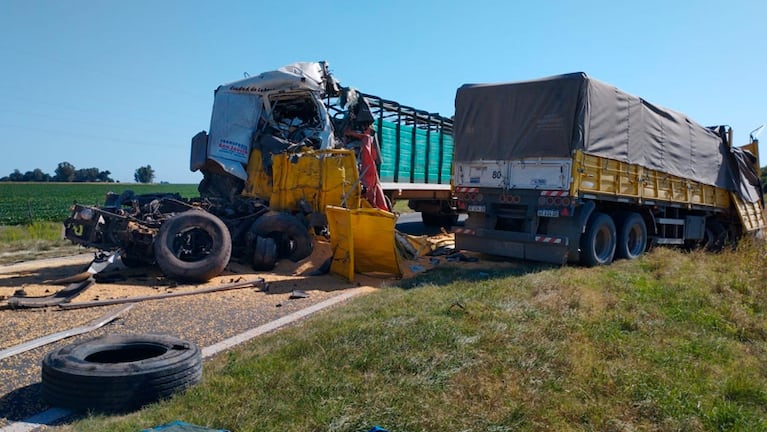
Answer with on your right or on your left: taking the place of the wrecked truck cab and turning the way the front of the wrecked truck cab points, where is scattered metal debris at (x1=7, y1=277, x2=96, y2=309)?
on your right

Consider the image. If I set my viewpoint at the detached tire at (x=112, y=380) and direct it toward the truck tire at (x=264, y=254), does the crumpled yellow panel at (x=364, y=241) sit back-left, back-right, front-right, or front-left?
front-right
